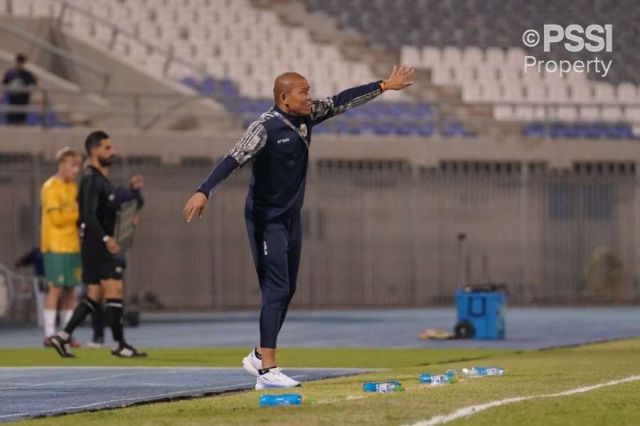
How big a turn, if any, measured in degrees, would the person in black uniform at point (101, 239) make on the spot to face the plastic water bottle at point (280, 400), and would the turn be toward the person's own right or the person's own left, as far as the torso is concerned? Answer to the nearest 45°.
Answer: approximately 90° to the person's own right

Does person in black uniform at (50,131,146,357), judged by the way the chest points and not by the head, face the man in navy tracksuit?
no

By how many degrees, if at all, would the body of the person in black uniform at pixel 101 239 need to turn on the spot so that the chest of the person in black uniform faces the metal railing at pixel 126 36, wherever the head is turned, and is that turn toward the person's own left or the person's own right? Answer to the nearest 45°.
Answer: approximately 90° to the person's own left

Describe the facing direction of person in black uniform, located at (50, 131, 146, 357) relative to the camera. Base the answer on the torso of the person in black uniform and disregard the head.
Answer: to the viewer's right

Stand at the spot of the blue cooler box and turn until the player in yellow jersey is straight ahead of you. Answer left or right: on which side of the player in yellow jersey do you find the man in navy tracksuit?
left

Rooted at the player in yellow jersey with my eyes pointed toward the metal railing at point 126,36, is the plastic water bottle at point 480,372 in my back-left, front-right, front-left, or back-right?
back-right

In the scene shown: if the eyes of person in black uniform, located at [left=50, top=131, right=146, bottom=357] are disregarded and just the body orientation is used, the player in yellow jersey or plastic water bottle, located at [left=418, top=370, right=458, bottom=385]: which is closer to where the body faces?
the plastic water bottle

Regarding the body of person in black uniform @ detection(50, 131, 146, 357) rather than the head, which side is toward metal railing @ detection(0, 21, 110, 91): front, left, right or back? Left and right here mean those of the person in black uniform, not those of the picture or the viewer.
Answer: left
